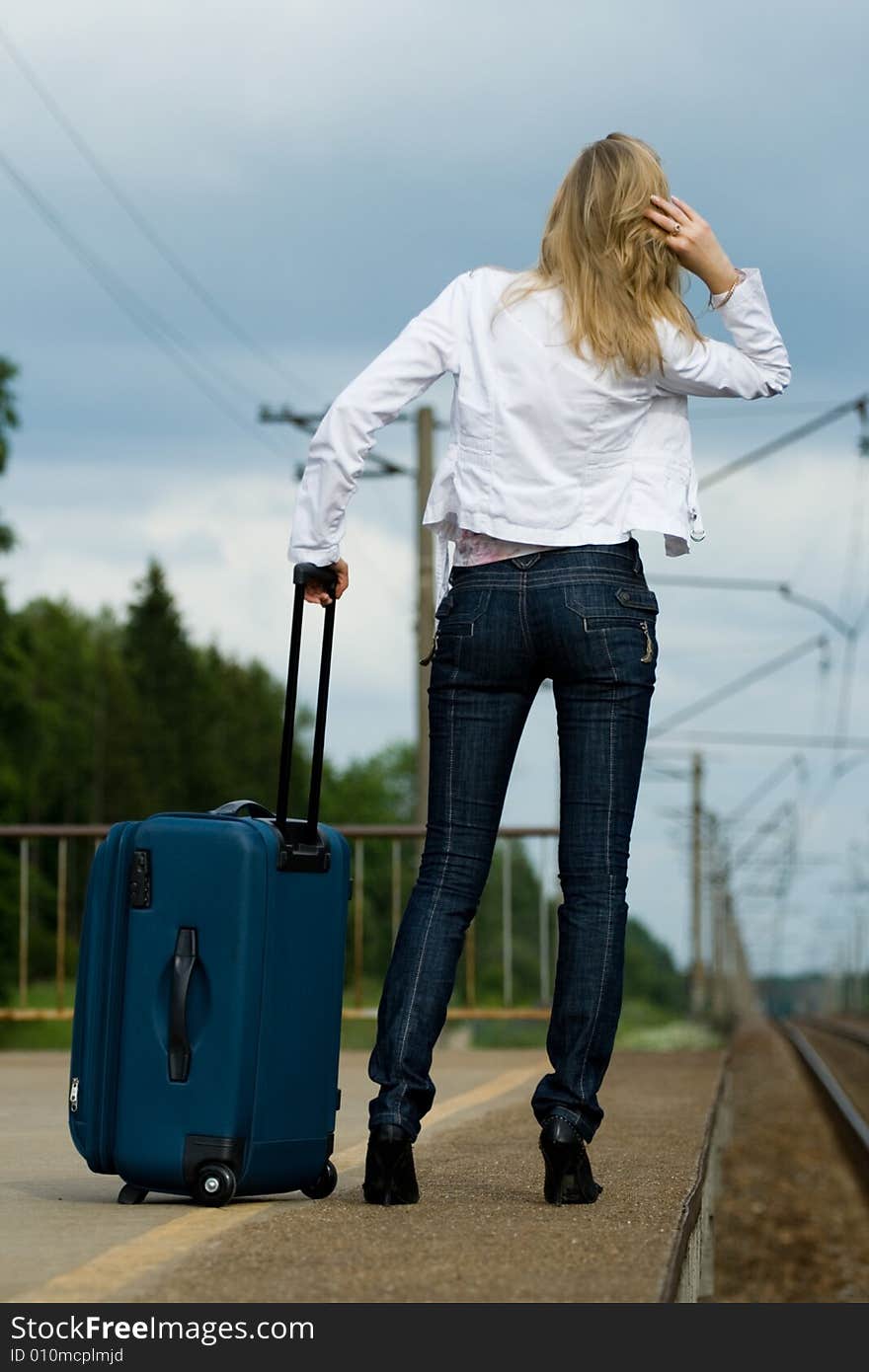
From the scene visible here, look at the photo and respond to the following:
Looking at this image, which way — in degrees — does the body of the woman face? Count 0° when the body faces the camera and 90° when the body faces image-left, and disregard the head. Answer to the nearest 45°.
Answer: approximately 180°

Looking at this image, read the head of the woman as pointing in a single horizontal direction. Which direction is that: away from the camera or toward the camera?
away from the camera
